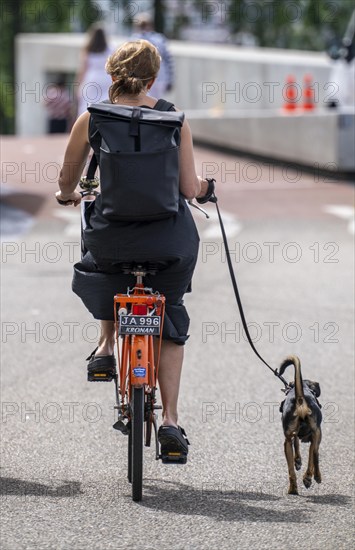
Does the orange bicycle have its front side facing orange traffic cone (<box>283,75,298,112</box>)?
yes

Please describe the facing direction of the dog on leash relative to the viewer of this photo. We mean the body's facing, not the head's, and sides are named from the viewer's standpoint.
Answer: facing away from the viewer

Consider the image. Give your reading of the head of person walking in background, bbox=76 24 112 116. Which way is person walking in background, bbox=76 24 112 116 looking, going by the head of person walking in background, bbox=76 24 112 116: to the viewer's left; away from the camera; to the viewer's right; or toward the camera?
away from the camera

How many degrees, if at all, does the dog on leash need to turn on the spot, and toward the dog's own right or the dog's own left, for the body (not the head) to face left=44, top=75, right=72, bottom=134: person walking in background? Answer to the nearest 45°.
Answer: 0° — it already faces them

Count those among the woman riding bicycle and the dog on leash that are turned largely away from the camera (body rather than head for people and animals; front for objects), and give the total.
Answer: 2

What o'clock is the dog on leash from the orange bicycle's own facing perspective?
The dog on leash is roughly at 3 o'clock from the orange bicycle.

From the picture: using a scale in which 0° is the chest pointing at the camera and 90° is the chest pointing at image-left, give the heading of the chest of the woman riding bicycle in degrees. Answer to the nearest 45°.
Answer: approximately 180°

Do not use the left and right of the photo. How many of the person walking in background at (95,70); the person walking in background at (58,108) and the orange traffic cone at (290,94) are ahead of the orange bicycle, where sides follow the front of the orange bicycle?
3

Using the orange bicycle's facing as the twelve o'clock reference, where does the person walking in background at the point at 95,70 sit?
The person walking in background is roughly at 12 o'clock from the orange bicycle.

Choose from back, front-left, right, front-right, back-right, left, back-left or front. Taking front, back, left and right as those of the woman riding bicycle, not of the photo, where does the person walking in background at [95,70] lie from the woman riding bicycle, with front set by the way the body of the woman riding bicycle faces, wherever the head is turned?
front

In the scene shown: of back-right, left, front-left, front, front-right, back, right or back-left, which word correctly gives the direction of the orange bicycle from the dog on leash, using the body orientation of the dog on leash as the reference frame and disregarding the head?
left

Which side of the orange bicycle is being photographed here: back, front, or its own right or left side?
back

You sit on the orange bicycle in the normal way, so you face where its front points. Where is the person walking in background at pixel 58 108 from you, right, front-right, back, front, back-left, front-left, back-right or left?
front

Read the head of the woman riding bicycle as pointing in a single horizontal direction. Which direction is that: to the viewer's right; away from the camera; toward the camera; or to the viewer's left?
away from the camera

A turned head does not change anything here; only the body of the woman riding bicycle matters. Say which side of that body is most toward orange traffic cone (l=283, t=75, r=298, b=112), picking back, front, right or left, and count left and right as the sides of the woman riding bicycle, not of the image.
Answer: front

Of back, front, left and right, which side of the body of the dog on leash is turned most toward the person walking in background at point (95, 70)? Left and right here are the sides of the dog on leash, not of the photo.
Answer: front
